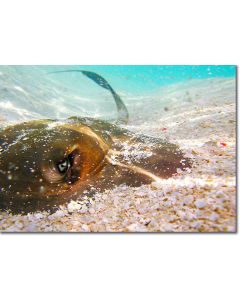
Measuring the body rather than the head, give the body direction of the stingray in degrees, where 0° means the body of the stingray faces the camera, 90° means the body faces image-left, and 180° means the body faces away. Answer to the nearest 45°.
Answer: approximately 45°
